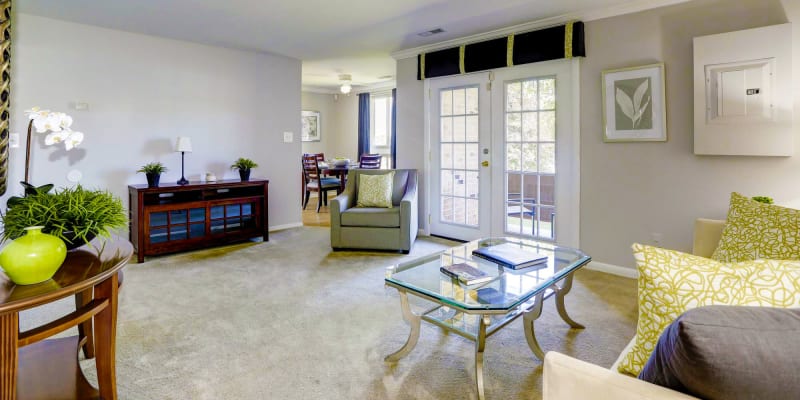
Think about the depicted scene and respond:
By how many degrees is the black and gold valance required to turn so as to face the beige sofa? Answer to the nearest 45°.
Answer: approximately 45° to its left

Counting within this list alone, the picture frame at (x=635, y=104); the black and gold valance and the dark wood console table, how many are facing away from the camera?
0

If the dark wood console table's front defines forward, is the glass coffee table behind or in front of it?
in front

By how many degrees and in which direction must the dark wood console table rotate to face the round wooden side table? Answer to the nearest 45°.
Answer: approximately 45° to its right

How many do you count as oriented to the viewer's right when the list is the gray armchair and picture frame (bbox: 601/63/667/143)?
0

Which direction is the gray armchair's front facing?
toward the camera

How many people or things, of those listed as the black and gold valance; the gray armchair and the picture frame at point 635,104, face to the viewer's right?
0

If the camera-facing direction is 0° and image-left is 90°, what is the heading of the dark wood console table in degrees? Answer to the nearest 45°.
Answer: approximately 315°

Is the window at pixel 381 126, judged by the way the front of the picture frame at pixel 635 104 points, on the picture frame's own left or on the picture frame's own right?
on the picture frame's own right

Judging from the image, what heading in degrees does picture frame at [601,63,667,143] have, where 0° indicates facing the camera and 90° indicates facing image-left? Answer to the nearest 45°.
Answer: approximately 45°

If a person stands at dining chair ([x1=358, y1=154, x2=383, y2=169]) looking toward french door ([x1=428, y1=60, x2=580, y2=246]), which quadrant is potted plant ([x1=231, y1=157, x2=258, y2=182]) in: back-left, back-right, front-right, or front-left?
front-right

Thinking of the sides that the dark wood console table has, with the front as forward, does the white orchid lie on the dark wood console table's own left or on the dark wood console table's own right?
on the dark wood console table's own right

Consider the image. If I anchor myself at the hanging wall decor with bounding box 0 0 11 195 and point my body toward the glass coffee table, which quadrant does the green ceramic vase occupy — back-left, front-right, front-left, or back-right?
front-right

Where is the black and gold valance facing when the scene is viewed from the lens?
facing the viewer and to the left of the viewer

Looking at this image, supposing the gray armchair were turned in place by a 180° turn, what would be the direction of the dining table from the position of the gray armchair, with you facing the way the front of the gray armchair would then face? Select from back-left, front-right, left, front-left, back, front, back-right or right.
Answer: front
